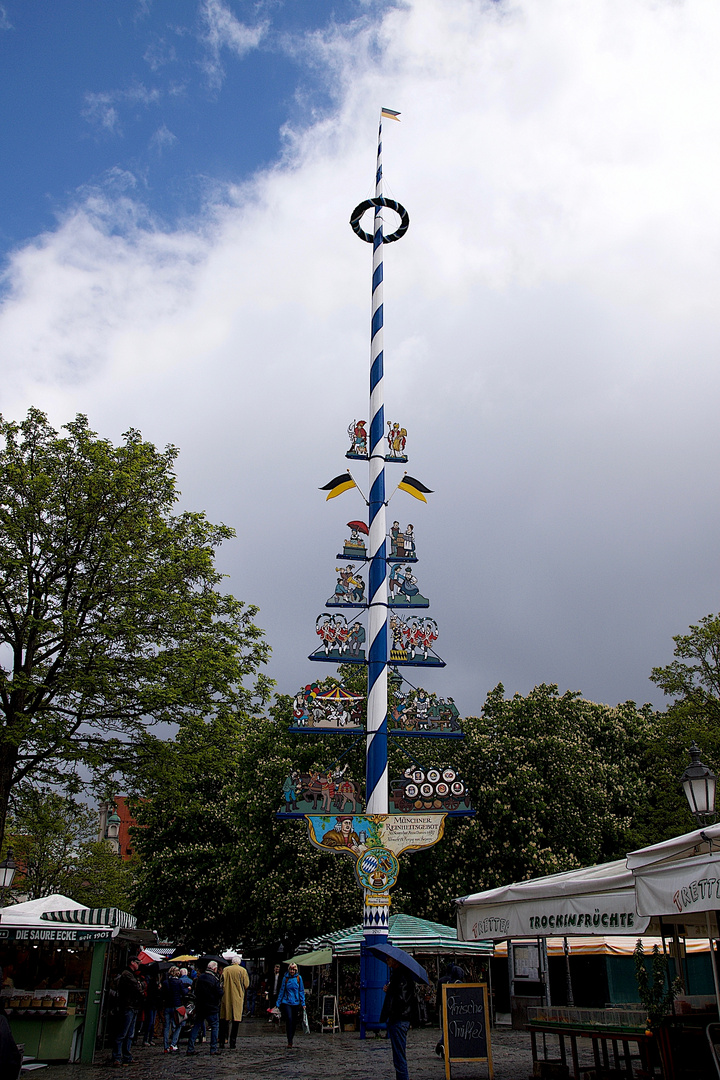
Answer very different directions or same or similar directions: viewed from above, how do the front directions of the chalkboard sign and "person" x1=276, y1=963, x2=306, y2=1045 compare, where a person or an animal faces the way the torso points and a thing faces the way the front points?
same or similar directions

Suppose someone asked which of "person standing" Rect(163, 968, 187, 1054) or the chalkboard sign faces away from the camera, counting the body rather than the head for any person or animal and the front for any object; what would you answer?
the person standing

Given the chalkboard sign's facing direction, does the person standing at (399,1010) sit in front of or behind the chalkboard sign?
in front

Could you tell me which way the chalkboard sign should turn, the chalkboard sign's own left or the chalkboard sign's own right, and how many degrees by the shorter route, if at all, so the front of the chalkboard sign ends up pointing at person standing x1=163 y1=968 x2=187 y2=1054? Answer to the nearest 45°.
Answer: approximately 135° to the chalkboard sign's own right

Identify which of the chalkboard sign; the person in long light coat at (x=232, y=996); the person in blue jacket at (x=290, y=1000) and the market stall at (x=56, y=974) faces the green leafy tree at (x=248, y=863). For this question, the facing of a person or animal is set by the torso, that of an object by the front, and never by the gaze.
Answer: the person in long light coat at (x=232, y=996)

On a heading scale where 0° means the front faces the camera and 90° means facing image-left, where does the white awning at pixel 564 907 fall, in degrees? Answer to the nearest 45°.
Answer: approximately 45°

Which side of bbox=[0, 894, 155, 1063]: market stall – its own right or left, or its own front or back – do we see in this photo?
front

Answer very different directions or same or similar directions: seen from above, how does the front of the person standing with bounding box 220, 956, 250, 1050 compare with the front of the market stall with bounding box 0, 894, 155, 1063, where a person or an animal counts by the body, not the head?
very different directions

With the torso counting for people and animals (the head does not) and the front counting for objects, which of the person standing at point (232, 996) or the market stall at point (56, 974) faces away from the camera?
the person standing

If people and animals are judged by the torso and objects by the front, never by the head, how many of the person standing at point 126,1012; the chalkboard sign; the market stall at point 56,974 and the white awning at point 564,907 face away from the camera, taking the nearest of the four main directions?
0

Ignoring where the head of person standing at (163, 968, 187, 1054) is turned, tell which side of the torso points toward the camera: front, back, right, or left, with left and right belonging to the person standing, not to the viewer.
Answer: back

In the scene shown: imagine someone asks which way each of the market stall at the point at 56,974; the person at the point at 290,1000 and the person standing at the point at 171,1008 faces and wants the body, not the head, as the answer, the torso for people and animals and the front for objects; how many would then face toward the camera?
2

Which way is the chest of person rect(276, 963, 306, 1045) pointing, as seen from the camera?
toward the camera

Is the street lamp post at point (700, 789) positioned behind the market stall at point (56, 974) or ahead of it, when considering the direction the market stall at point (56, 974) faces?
ahead
